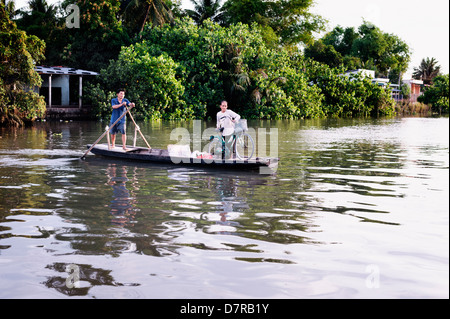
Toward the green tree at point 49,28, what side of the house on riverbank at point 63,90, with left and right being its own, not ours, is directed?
back

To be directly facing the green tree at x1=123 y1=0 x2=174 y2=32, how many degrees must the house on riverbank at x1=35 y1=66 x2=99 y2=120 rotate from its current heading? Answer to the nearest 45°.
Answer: approximately 135° to its left

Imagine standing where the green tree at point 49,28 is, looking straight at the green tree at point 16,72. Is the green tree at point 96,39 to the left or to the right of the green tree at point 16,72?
left

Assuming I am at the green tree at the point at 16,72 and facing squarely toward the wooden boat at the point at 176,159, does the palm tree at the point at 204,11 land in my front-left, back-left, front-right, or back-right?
back-left

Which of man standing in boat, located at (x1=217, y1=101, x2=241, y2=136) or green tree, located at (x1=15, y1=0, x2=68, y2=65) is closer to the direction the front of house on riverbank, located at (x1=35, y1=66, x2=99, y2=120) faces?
the man standing in boat

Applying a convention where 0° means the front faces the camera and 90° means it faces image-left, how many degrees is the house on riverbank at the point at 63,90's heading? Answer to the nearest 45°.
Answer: approximately 0°

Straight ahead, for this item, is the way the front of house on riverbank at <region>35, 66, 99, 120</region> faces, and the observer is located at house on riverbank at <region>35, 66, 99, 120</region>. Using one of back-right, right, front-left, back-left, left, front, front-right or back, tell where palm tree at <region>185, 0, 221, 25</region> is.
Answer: back-left

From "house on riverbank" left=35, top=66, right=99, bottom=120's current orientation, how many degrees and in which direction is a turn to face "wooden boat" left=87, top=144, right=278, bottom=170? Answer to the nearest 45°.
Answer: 0° — it already faces it

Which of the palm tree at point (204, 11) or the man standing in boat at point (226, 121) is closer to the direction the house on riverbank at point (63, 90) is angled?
the man standing in boat
